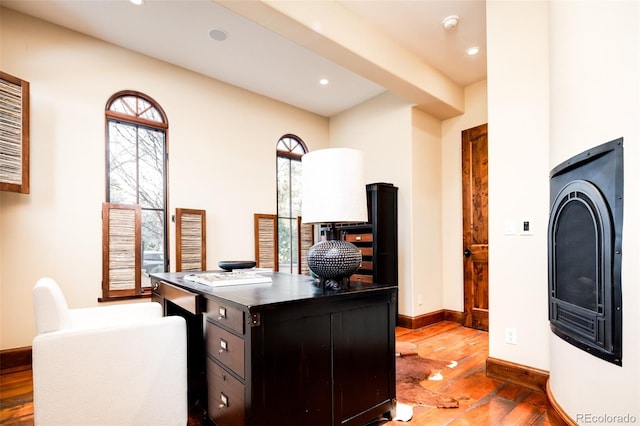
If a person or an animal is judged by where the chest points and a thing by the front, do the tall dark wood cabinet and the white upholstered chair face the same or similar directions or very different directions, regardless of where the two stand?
very different directions

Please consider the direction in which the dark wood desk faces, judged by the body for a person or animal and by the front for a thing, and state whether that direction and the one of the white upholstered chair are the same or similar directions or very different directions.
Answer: very different directions

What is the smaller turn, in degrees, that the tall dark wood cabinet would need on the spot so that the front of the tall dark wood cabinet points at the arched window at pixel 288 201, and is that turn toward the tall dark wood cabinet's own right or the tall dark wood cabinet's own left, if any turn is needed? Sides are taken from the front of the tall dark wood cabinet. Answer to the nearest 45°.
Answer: approximately 90° to the tall dark wood cabinet's own right

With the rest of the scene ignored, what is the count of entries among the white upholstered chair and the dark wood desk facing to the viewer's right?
1

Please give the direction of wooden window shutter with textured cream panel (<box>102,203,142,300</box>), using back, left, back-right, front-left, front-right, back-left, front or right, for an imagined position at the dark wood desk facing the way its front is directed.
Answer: right

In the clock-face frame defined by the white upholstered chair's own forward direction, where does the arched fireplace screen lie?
The arched fireplace screen is roughly at 1 o'clock from the white upholstered chair.

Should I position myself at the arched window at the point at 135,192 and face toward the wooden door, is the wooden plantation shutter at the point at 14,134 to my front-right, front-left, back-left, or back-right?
back-right

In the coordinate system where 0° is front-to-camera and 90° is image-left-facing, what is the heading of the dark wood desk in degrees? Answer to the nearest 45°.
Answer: approximately 45°

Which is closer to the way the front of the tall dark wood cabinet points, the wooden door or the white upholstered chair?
the white upholstered chair

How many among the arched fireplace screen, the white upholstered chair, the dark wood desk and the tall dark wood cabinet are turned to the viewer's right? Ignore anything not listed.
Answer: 1

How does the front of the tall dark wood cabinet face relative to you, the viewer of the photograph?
facing the viewer and to the left of the viewer

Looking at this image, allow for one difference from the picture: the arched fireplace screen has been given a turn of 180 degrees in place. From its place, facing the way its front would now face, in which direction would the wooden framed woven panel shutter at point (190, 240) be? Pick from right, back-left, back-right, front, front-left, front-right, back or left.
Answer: back-left

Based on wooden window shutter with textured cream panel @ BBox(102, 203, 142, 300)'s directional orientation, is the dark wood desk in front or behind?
in front

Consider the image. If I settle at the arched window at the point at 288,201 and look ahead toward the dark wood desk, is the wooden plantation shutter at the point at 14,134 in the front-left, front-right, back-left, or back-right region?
front-right

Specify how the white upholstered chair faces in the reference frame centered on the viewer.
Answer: facing to the right of the viewer

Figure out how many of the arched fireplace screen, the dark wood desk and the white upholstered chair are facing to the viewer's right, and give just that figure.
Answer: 1

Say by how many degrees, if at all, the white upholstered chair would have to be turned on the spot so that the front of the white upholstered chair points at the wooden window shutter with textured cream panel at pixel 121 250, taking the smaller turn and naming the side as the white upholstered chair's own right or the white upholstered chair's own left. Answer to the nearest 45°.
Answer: approximately 90° to the white upholstered chair's own left

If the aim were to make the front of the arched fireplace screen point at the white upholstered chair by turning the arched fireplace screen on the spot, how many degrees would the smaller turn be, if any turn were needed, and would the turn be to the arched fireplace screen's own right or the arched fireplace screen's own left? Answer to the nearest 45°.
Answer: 0° — it already faces it
